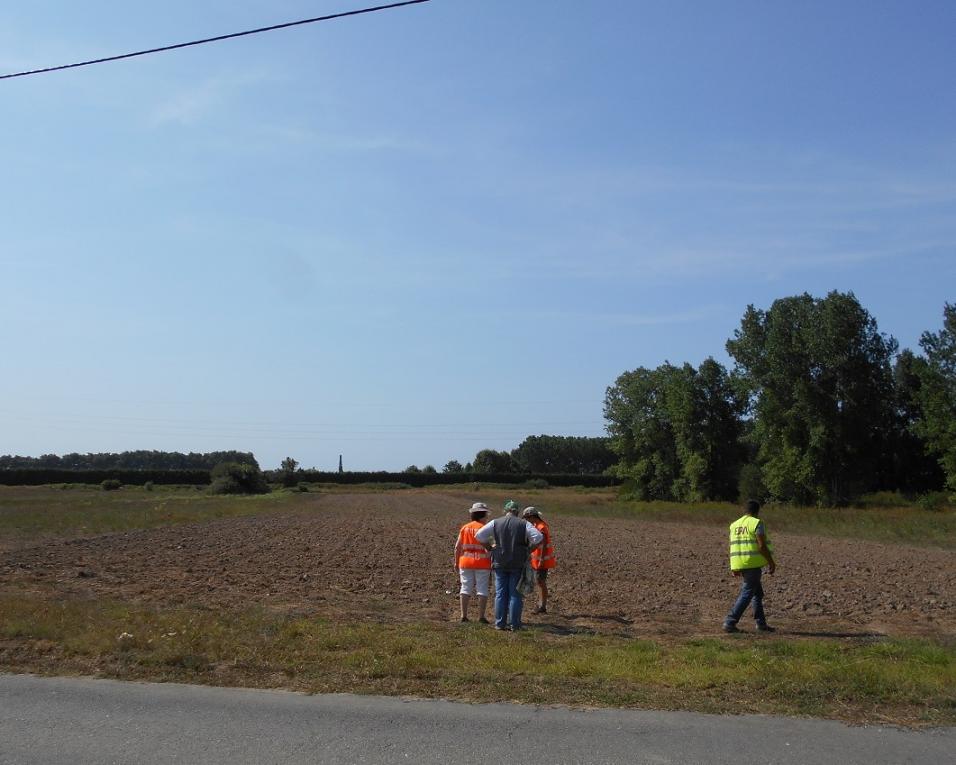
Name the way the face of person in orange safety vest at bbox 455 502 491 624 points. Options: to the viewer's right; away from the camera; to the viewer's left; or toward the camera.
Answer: away from the camera

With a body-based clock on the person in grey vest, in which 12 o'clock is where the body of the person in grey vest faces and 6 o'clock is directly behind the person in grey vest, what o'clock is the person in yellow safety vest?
The person in yellow safety vest is roughly at 3 o'clock from the person in grey vest.

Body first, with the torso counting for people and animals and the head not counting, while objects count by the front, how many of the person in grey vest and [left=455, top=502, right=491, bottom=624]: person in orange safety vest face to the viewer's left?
0

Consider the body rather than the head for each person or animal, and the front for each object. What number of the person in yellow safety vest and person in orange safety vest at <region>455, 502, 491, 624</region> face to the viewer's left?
0

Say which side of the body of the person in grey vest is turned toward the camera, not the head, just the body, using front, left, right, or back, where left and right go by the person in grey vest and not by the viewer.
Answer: back

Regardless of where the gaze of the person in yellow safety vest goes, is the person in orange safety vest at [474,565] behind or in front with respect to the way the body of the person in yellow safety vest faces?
behind

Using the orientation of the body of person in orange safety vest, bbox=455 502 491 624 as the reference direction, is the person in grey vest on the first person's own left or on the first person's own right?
on the first person's own right

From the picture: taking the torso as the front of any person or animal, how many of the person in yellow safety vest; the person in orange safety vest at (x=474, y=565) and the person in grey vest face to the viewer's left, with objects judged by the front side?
0

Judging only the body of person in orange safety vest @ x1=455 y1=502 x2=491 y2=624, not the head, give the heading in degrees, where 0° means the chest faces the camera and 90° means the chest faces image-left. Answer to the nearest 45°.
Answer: approximately 225°

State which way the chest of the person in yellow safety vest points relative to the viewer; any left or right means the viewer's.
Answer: facing away from the viewer and to the right of the viewer
